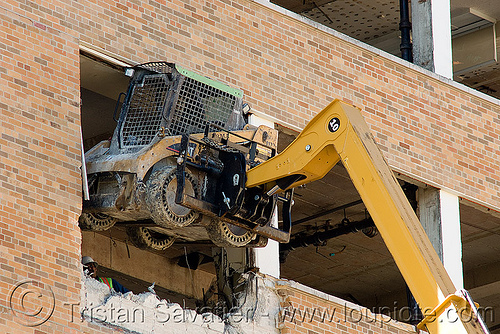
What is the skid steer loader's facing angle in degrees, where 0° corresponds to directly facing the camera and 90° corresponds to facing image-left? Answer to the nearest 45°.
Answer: approximately 45°

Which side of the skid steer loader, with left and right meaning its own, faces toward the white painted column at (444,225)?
back

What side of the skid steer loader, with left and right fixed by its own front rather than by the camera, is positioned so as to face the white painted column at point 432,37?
back
